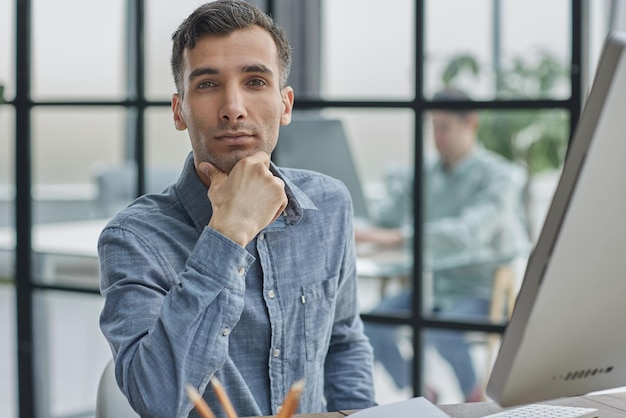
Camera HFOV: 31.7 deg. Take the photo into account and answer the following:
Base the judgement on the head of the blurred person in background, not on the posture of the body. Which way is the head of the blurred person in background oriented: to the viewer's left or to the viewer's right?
to the viewer's left

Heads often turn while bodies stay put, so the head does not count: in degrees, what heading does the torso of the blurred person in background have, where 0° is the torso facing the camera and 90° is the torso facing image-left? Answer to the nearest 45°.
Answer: approximately 45°

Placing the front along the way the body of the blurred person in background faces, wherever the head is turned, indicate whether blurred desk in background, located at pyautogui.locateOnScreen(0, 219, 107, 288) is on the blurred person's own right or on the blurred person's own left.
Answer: on the blurred person's own right
